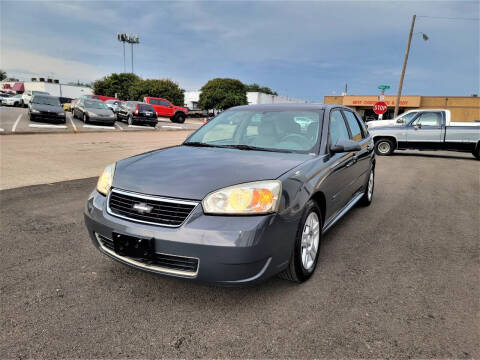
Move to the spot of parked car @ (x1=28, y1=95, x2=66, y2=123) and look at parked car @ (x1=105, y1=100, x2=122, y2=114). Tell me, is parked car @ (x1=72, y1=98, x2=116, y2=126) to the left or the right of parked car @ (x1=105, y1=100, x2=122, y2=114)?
right

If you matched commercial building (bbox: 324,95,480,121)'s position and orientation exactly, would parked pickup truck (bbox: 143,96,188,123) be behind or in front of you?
in front

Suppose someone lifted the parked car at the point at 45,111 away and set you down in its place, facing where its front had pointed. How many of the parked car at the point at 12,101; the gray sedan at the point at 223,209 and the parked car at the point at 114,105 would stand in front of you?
1

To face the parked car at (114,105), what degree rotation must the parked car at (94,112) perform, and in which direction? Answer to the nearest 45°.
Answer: approximately 135° to its left

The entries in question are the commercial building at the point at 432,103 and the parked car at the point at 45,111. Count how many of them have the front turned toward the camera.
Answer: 2

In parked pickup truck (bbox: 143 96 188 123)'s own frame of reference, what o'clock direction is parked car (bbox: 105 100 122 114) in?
parked car (bbox: 105 100 122 114) is roughly at 5 o'clock from parked pickup truck (bbox: 143 96 188 123).

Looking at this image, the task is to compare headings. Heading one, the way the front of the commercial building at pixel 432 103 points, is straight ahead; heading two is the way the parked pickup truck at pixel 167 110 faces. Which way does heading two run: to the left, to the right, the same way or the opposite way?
to the left

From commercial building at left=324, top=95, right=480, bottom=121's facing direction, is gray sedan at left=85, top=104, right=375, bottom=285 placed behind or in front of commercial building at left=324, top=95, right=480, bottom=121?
in front

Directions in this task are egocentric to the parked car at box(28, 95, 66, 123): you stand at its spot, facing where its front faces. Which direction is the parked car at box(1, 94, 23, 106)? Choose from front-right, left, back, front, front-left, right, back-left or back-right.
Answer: back

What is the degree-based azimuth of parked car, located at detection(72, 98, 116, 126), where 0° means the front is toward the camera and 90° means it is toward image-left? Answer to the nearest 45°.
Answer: approximately 315°

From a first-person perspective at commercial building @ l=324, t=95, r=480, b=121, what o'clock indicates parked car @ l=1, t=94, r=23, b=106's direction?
The parked car is roughly at 2 o'clock from the commercial building.
